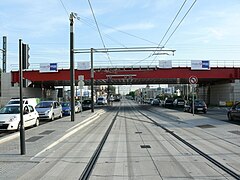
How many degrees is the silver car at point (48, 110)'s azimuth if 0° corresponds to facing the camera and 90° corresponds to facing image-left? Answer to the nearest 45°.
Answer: approximately 45°

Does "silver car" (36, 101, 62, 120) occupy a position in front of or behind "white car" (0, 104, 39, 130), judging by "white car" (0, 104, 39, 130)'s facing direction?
behind

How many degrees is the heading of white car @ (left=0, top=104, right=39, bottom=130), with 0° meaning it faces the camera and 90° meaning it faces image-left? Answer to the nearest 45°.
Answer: approximately 45°

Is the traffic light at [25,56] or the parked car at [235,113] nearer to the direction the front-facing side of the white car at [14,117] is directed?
the traffic light

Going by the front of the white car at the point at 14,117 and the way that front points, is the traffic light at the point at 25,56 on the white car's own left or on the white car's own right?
on the white car's own left

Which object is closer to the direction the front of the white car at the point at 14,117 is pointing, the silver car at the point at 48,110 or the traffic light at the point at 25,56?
the traffic light

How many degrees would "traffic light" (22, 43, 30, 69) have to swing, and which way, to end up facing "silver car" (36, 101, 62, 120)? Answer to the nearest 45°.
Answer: approximately 90° to its left

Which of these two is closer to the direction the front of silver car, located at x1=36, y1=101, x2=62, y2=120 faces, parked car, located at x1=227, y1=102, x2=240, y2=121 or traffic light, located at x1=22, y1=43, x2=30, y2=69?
the traffic light
